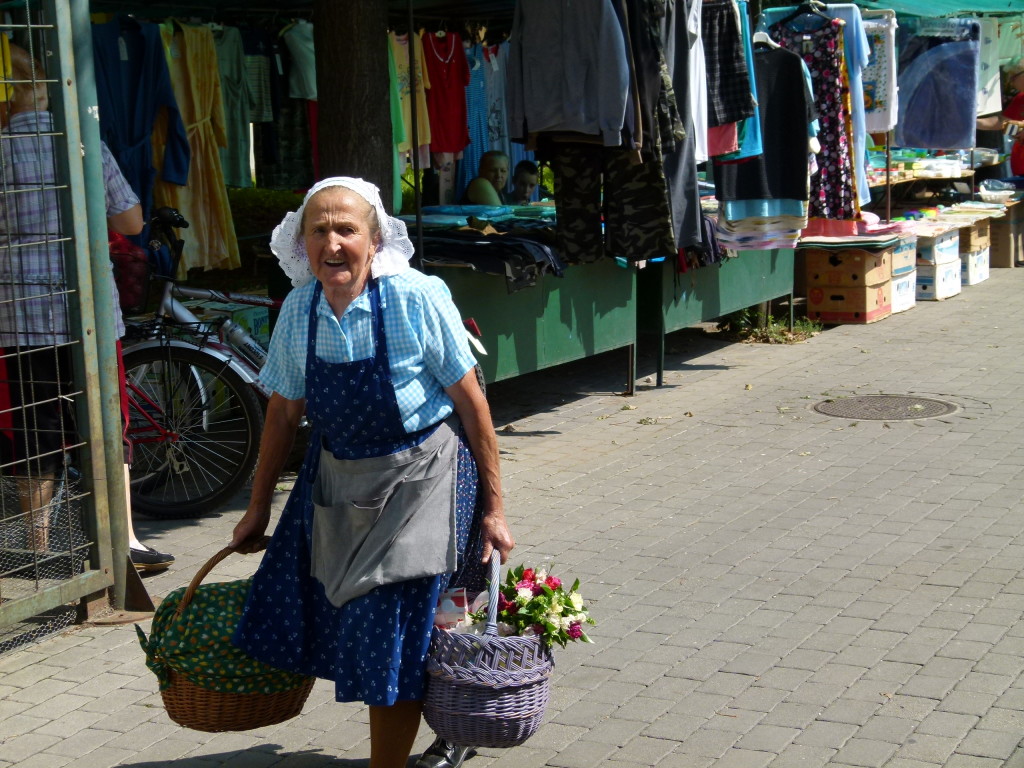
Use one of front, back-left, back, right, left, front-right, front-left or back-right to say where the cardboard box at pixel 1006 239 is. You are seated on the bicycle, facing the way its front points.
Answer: back-right

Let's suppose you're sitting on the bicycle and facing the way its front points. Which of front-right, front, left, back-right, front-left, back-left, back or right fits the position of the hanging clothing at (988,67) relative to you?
back-right

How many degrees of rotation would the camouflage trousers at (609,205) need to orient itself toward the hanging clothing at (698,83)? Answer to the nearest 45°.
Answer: approximately 135° to its left

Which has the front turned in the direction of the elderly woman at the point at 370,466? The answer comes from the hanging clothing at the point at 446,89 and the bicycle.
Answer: the hanging clothing

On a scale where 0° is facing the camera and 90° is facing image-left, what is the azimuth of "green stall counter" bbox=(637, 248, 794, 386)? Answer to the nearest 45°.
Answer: approximately 315°

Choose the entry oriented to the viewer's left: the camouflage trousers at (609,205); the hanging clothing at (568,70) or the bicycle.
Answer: the bicycle

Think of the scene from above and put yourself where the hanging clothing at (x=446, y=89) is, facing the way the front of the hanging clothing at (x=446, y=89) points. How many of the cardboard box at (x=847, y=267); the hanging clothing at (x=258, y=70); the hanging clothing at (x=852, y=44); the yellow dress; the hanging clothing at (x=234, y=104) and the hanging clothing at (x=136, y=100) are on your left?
2

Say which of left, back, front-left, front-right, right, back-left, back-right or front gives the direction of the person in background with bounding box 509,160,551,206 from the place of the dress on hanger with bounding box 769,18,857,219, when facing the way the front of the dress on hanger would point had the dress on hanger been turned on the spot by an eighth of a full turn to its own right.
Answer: front-right

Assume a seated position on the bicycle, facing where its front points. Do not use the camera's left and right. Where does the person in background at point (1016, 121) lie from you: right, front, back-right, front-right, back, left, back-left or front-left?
back-right

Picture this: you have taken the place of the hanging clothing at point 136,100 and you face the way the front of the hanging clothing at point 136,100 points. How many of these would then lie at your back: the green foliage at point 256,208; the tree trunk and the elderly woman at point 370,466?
1
